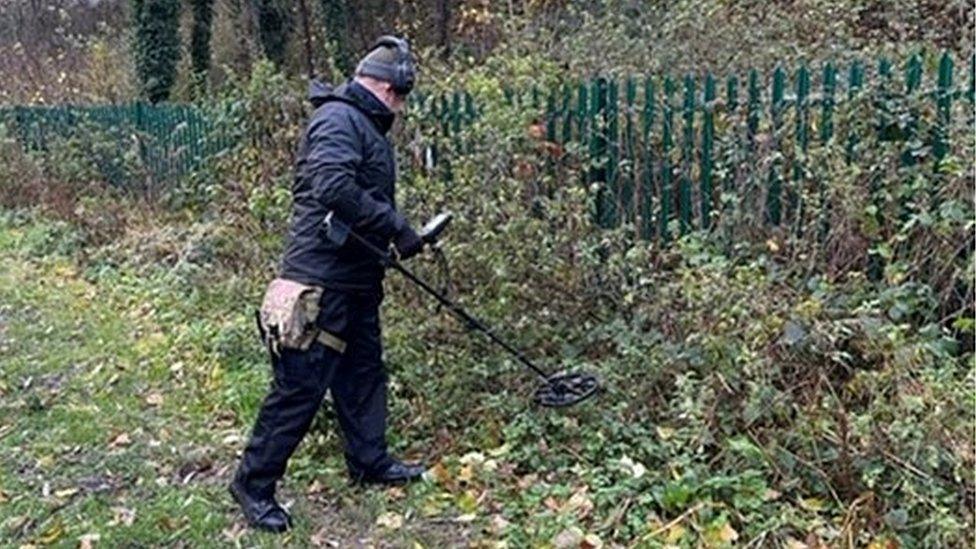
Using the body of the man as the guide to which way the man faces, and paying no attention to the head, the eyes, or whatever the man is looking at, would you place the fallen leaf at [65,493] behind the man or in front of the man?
behind

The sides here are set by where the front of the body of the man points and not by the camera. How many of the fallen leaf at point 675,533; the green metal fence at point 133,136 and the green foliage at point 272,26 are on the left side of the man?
2

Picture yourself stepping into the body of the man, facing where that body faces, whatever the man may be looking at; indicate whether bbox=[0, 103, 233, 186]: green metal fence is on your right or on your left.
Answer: on your left

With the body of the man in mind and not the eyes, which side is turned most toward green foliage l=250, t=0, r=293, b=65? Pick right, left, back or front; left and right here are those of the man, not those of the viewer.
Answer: left

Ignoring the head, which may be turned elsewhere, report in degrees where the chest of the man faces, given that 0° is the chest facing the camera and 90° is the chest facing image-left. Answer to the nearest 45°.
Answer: approximately 270°

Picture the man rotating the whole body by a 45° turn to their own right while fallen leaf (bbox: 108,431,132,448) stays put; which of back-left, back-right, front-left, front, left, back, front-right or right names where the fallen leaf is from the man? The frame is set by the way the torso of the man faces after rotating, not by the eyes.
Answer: back

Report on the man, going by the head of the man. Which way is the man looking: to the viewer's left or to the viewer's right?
to the viewer's right

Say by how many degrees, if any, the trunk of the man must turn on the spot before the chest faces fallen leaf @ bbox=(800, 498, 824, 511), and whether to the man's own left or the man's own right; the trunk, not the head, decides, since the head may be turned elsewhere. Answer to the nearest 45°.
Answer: approximately 45° to the man's own right
